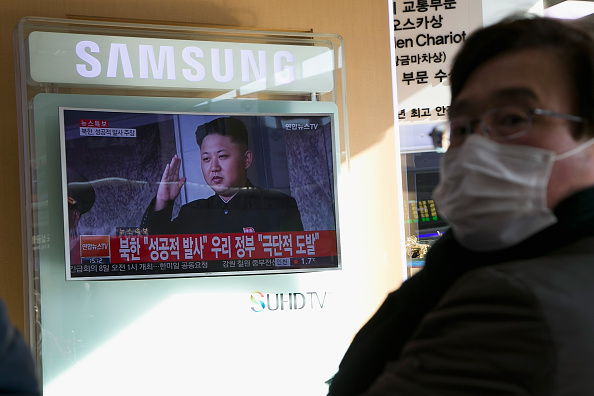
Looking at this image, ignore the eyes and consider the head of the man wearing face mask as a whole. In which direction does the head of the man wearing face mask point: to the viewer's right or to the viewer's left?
to the viewer's left

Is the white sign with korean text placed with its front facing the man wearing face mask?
yes

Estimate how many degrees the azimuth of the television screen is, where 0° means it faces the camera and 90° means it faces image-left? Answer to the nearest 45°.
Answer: approximately 0°

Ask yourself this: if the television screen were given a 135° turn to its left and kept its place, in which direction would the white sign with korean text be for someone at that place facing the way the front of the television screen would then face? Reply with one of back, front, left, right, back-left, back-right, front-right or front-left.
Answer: front

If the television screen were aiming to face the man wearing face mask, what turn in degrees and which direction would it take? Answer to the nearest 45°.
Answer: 0° — it already faces them
